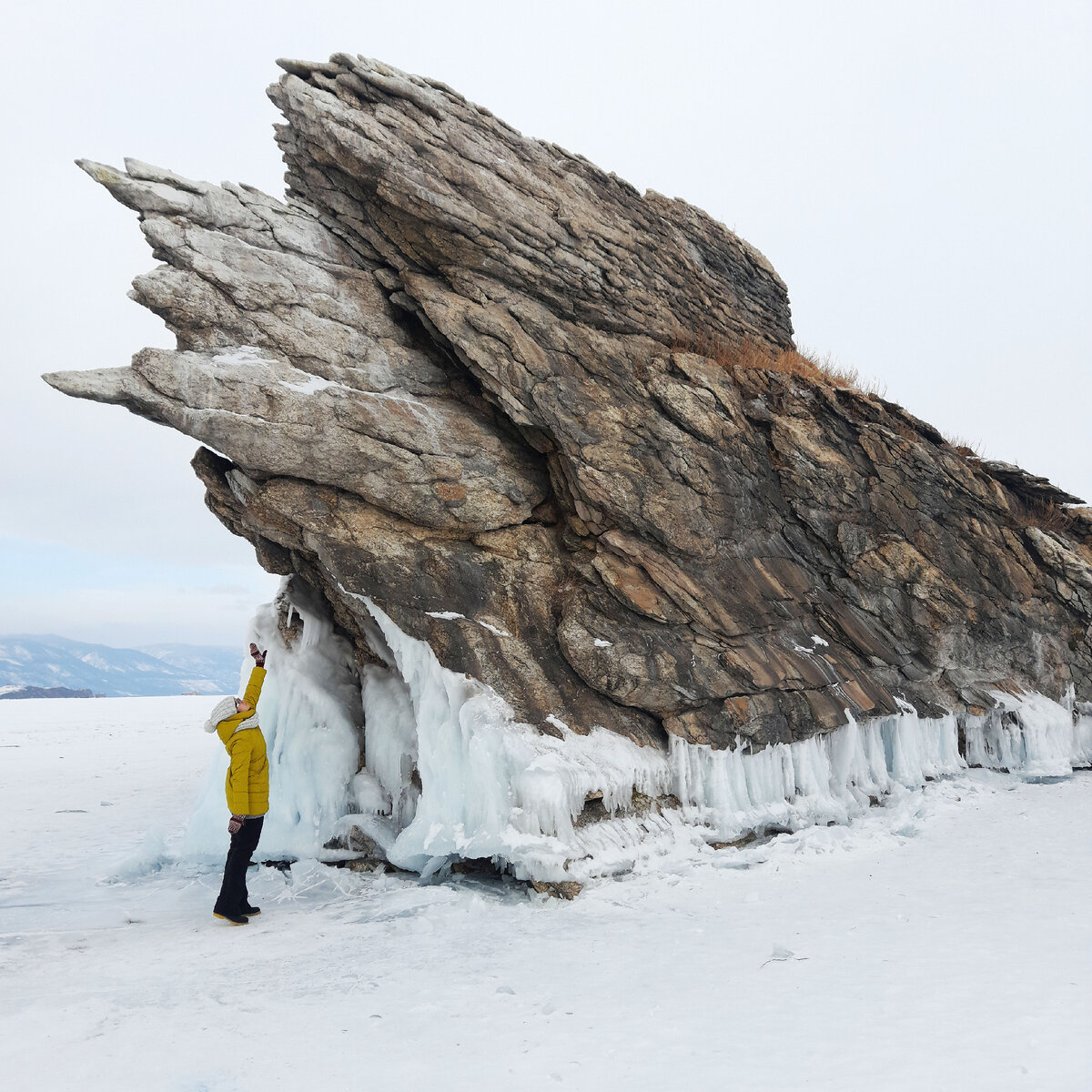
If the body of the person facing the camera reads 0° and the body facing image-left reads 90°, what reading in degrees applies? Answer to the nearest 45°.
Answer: approximately 270°
